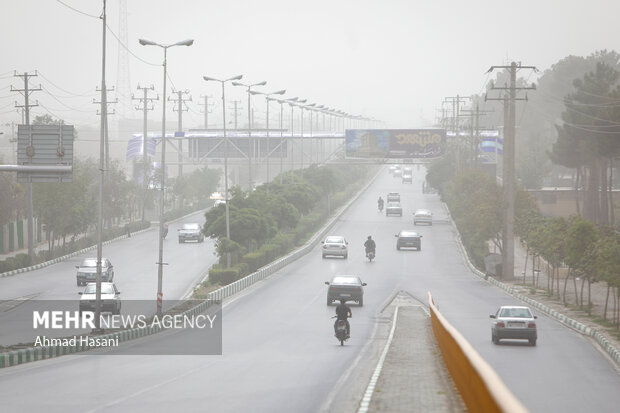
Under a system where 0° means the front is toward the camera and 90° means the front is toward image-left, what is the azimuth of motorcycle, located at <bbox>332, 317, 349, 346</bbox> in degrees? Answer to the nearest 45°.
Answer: approximately 180°

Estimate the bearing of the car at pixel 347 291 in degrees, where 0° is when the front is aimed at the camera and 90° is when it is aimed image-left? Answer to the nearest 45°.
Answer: approximately 180°

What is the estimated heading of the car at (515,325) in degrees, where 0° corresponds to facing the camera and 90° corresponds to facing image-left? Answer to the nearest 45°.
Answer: approximately 180°

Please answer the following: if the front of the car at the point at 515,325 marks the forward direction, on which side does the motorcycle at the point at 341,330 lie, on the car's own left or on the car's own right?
on the car's own left

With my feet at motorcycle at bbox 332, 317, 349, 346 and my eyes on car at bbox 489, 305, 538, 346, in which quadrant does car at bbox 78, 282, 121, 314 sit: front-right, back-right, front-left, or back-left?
back-left

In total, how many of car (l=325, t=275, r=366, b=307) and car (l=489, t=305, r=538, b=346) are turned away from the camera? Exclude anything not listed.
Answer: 2

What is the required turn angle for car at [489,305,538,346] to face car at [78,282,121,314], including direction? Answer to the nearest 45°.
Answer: approximately 90° to its left
